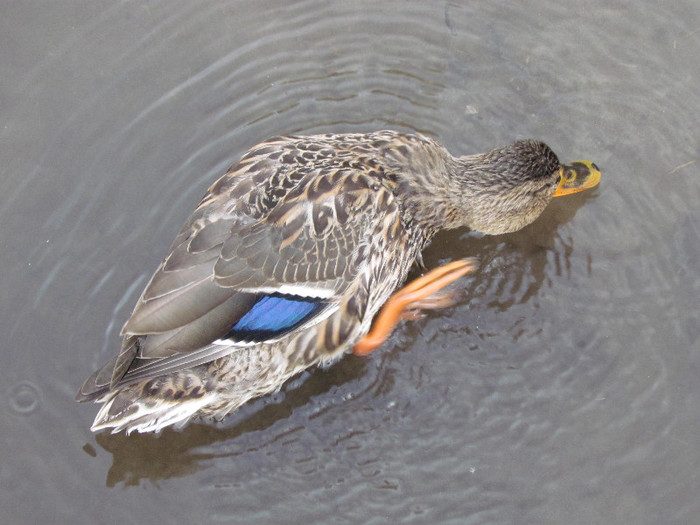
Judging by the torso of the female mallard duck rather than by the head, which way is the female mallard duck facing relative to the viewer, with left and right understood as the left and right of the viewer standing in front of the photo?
facing away from the viewer and to the right of the viewer
